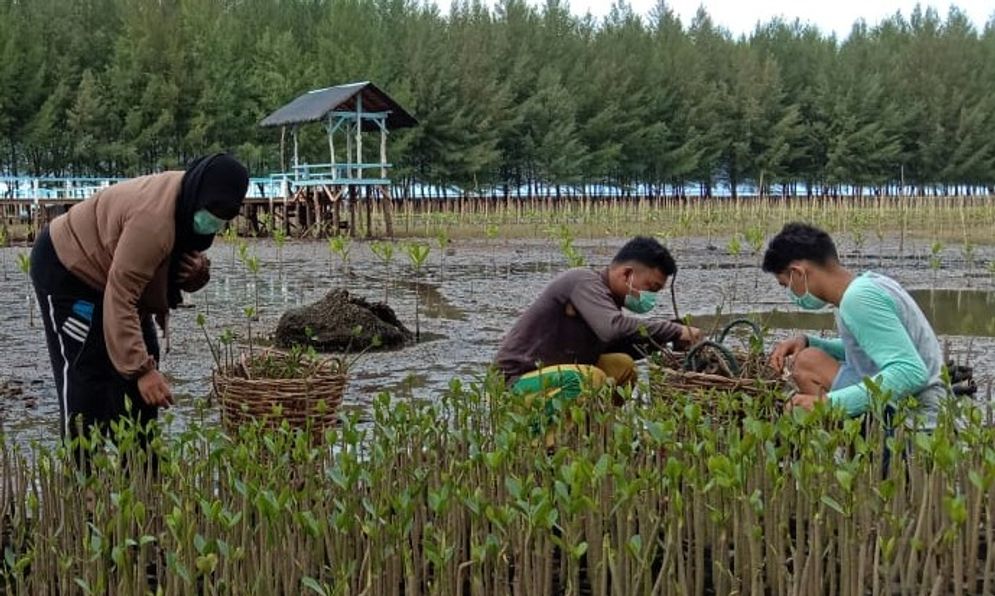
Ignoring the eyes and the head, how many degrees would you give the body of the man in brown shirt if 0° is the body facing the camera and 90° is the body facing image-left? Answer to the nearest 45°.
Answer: approximately 270°

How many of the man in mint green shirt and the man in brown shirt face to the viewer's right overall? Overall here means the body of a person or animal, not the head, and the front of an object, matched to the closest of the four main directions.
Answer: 1

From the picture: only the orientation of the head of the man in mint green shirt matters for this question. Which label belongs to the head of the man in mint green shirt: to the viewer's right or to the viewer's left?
to the viewer's left

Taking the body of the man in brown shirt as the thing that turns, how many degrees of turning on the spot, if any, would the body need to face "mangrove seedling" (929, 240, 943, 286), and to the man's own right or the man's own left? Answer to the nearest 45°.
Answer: approximately 45° to the man's own left

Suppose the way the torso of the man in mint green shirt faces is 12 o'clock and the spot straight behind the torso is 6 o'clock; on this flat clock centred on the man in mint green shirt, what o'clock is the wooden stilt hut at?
The wooden stilt hut is roughly at 2 o'clock from the man in mint green shirt.

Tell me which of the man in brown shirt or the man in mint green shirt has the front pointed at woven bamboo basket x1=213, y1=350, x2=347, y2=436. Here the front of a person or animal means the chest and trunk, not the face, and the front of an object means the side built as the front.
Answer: the man in mint green shirt

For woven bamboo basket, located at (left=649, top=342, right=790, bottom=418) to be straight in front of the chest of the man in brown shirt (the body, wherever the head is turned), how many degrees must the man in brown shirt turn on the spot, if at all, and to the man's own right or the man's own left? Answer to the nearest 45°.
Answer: approximately 45° to the man's own right

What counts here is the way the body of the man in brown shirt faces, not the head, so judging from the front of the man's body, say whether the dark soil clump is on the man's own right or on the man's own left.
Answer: on the man's own left

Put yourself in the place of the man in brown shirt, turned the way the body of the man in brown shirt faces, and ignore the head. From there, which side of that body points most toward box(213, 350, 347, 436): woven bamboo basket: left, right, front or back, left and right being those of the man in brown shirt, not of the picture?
back

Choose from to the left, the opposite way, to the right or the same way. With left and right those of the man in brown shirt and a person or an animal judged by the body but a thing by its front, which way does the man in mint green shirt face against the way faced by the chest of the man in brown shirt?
the opposite way

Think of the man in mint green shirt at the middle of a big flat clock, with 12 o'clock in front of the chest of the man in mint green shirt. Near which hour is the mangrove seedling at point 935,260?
The mangrove seedling is roughly at 3 o'clock from the man in mint green shirt.

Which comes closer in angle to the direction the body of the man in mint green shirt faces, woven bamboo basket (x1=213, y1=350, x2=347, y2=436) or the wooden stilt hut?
the woven bamboo basket

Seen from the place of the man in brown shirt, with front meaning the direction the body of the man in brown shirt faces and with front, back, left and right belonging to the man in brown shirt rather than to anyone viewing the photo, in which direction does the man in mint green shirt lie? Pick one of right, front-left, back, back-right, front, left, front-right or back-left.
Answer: front-right

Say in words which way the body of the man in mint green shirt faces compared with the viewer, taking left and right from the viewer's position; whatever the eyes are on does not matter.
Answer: facing to the left of the viewer
